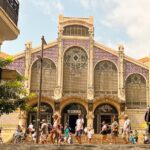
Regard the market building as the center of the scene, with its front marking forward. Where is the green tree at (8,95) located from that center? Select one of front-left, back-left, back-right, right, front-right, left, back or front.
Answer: front

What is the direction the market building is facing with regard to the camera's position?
facing the viewer
